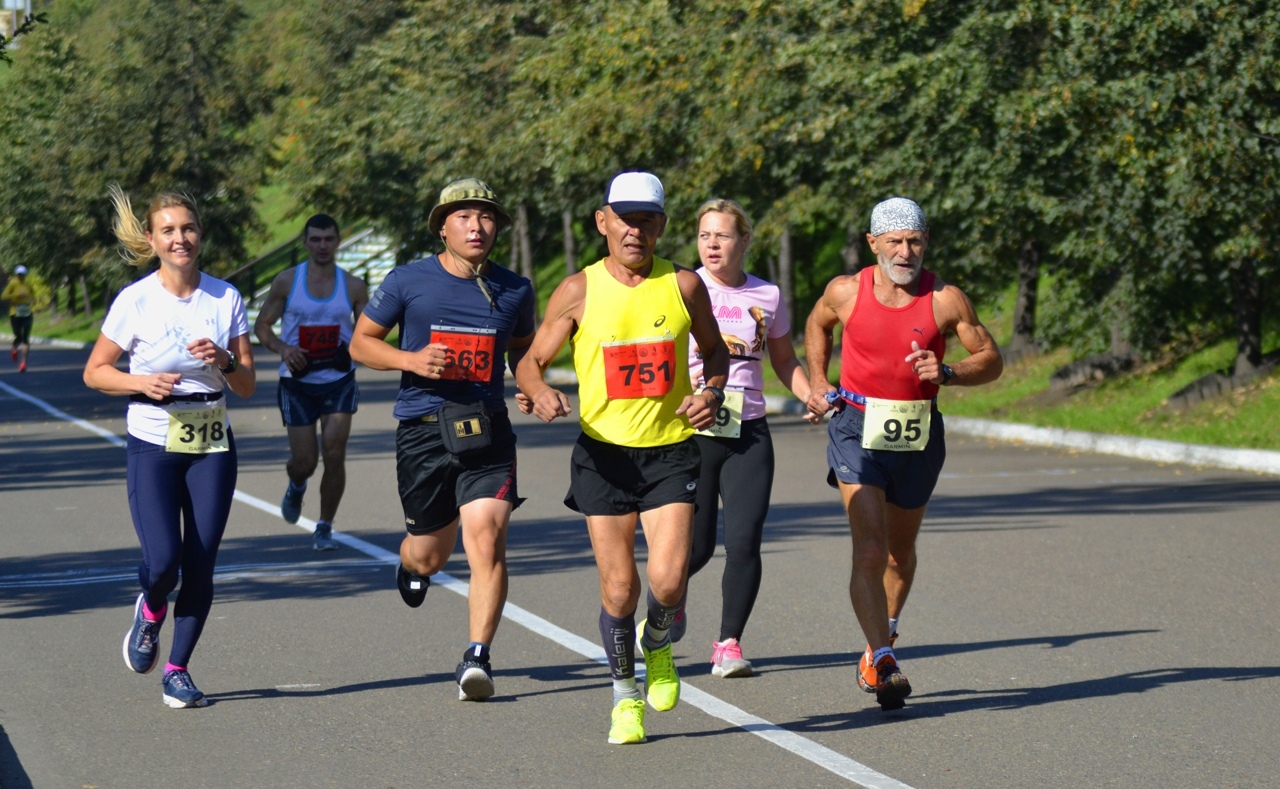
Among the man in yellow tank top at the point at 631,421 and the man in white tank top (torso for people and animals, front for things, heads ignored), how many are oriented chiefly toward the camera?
2

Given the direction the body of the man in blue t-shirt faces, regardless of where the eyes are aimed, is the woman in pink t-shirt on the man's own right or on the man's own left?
on the man's own left

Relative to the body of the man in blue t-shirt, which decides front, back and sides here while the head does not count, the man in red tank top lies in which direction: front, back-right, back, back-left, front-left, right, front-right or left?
left

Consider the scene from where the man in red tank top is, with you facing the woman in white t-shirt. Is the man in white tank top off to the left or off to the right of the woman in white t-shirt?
right

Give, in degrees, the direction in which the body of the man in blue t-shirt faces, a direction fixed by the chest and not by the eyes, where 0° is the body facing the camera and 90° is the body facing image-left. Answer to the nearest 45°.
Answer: approximately 0°

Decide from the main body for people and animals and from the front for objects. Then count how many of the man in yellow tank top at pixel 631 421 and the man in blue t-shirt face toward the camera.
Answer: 2

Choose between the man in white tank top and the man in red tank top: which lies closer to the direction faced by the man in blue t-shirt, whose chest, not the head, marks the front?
the man in red tank top

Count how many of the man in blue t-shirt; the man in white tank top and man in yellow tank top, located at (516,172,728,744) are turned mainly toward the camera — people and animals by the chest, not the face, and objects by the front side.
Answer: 3

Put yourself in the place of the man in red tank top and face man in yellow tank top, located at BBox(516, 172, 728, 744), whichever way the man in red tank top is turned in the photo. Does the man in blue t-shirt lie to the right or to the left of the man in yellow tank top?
right

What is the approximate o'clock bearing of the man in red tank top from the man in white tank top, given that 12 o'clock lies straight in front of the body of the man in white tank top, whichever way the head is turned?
The man in red tank top is roughly at 11 o'clock from the man in white tank top.

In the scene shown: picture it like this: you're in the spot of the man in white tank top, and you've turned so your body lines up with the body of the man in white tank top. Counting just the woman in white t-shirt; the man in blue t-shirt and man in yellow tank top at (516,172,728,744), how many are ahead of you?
3

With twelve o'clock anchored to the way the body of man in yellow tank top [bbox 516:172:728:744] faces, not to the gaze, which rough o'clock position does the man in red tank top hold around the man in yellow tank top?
The man in red tank top is roughly at 8 o'clock from the man in yellow tank top.

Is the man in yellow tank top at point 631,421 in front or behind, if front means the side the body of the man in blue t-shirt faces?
in front
